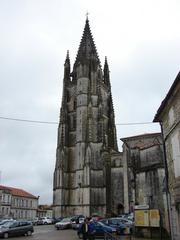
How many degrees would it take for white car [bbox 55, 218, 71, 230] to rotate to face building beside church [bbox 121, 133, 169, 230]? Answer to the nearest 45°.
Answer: approximately 90° to its left

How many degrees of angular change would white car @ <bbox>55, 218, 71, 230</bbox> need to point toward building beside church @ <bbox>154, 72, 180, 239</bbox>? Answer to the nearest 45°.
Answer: approximately 45° to its left

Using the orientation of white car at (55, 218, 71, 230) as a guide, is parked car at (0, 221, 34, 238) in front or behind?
in front

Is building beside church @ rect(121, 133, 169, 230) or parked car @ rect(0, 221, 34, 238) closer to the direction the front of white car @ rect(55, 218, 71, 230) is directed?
the parked car

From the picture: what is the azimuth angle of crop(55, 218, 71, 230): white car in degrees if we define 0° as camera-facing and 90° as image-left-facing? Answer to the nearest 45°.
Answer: approximately 45°
